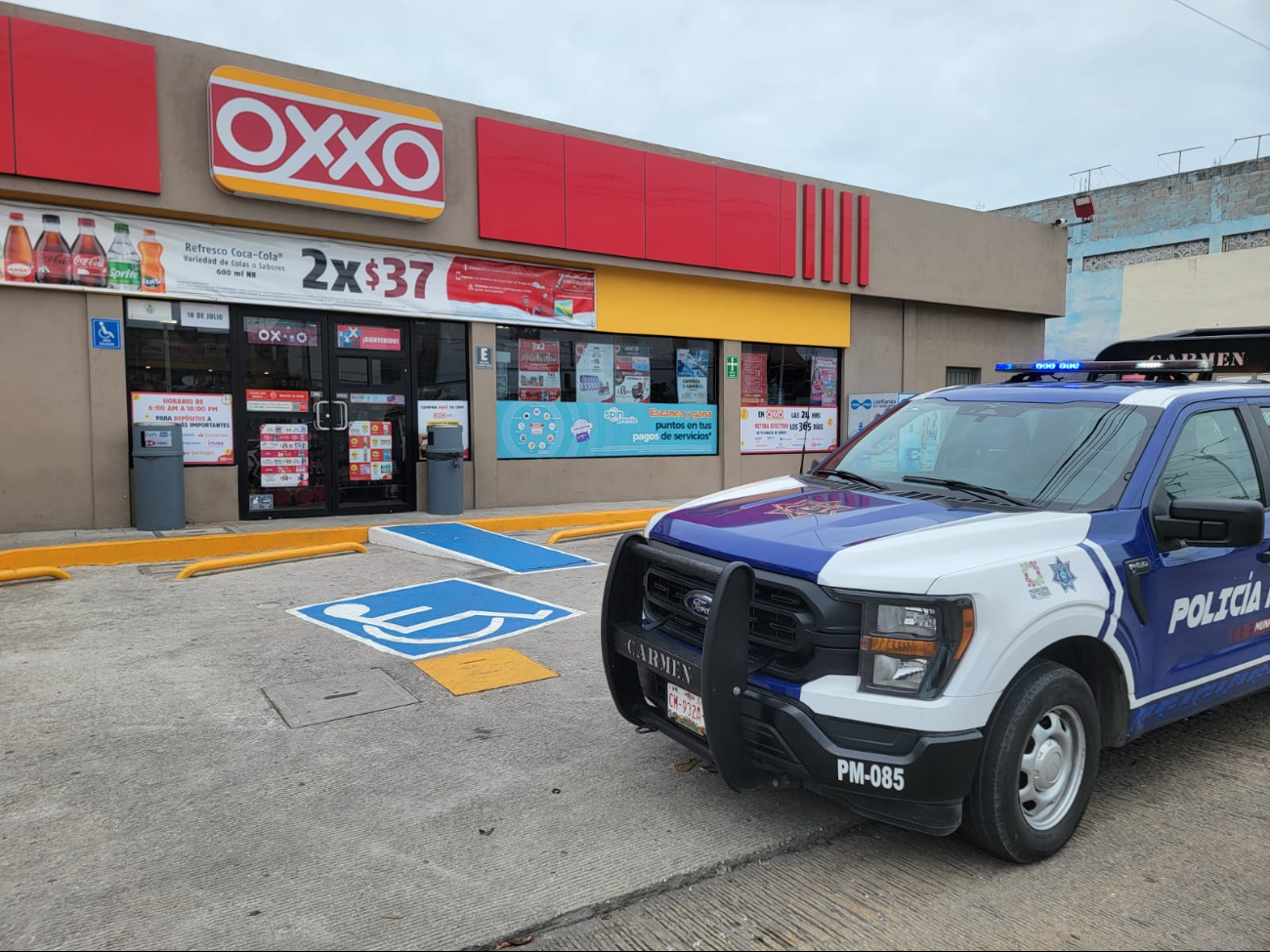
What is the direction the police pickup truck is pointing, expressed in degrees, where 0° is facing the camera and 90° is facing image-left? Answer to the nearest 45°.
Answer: approximately 45°

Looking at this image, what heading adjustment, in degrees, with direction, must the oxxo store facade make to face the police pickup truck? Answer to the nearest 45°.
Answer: approximately 45° to its right

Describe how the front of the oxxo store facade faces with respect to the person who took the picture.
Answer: facing the viewer and to the right of the viewer

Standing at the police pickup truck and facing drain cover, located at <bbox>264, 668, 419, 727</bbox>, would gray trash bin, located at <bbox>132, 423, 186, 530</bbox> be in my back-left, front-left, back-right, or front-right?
front-right

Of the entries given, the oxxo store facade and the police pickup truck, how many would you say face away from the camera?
0

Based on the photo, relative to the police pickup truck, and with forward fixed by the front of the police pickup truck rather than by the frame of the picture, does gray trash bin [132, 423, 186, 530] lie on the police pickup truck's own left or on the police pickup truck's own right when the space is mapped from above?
on the police pickup truck's own right

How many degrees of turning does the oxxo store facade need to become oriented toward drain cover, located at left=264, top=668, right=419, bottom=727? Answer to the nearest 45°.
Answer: approximately 45° to its right

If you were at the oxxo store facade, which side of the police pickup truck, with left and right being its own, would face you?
right

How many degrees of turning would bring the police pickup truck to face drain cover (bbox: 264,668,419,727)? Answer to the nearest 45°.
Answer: approximately 45° to its right

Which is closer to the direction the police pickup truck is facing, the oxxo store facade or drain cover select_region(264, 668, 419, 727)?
the drain cover

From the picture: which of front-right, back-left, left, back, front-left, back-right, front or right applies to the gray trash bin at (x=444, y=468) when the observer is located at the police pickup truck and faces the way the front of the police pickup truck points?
right
